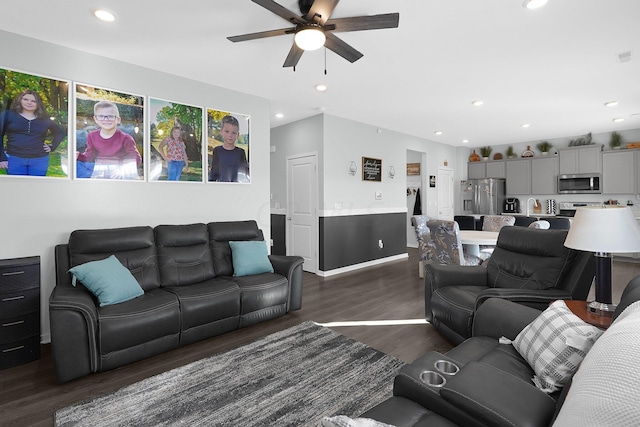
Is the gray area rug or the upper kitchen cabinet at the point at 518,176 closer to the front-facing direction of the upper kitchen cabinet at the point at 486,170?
the gray area rug

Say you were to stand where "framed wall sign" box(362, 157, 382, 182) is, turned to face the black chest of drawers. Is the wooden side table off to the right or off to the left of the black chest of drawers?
left

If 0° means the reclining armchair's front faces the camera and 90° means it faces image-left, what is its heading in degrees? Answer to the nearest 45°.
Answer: approximately 45°

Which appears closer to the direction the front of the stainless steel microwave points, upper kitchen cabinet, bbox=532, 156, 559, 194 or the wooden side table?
the wooden side table

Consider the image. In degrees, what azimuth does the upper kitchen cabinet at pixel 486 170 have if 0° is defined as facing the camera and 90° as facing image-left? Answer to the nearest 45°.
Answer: approximately 0°

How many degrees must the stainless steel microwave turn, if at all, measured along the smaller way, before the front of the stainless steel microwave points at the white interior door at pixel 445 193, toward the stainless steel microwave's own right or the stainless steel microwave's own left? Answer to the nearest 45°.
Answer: approximately 90° to the stainless steel microwave's own right

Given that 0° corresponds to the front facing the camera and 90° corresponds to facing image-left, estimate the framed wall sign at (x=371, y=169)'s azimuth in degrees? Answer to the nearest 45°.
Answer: approximately 315°

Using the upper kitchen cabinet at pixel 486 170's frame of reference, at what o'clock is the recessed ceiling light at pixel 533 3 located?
The recessed ceiling light is roughly at 12 o'clock from the upper kitchen cabinet.

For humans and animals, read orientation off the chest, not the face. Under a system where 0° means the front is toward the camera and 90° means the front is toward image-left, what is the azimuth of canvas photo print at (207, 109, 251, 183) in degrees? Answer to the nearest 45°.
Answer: approximately 315°

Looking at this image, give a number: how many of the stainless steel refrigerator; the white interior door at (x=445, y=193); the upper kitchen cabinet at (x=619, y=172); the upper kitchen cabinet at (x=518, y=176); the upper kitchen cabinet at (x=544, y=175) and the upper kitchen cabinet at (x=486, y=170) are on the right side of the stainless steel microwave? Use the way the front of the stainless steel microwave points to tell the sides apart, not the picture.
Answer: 5

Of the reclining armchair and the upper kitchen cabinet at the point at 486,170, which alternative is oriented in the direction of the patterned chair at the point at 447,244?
the upper kitchen cabinet

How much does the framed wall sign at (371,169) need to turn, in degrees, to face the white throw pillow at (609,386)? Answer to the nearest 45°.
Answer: approximately 45° to its right

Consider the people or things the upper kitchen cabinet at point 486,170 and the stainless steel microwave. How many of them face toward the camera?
2

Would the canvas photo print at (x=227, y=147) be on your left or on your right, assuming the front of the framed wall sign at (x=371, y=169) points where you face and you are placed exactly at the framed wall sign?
on your right

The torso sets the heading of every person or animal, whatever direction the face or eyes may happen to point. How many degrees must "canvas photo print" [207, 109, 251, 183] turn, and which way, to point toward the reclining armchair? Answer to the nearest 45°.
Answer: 0° — it already faces it
